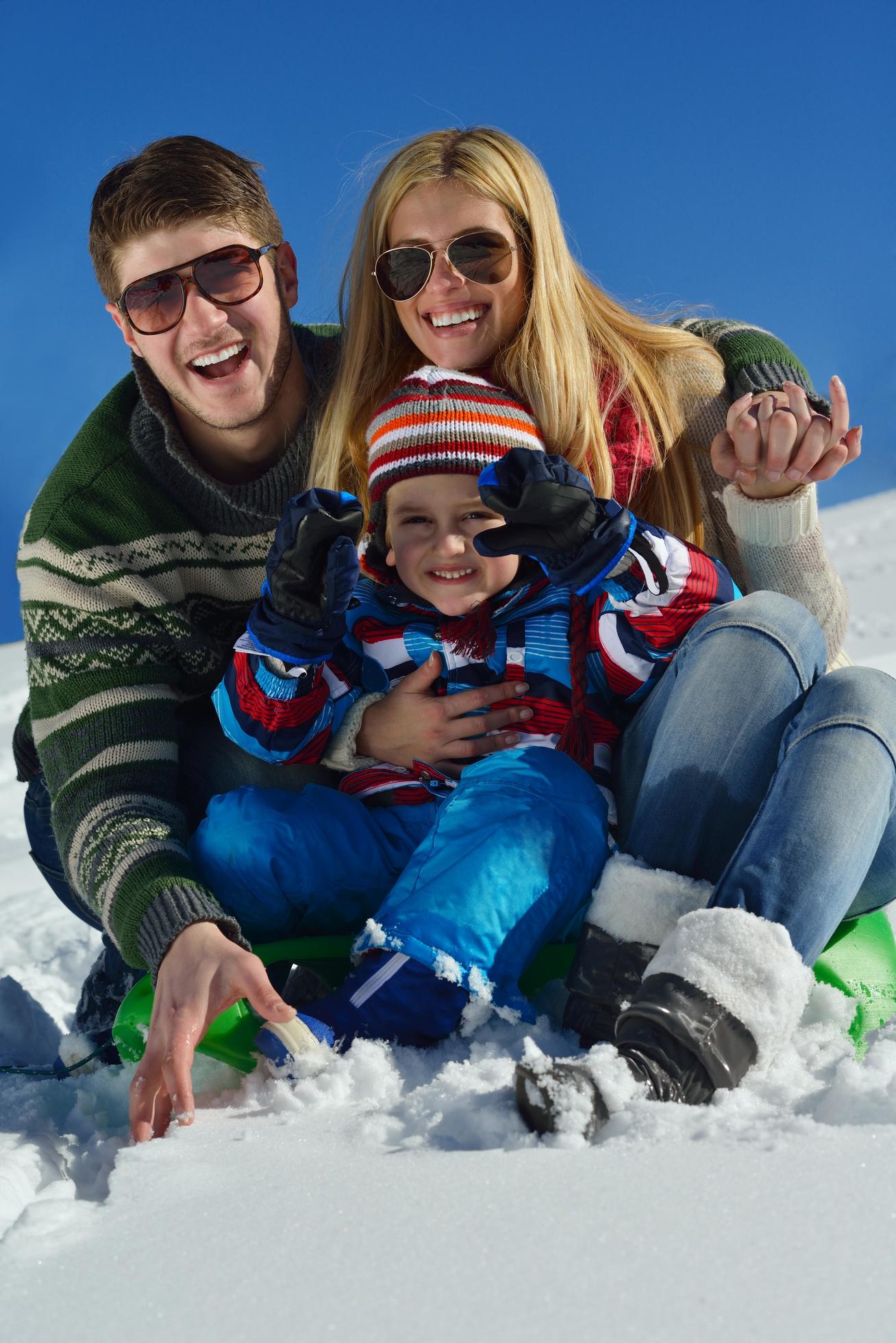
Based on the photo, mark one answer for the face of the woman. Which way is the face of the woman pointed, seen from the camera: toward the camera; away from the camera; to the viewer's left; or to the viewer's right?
toward the camera

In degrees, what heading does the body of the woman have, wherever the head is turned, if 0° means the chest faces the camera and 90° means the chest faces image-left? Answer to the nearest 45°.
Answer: approximately 45°

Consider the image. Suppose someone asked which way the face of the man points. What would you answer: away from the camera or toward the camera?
toward the camera

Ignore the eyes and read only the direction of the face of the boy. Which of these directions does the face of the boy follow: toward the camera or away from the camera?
toward the camera

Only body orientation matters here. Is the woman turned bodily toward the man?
no
